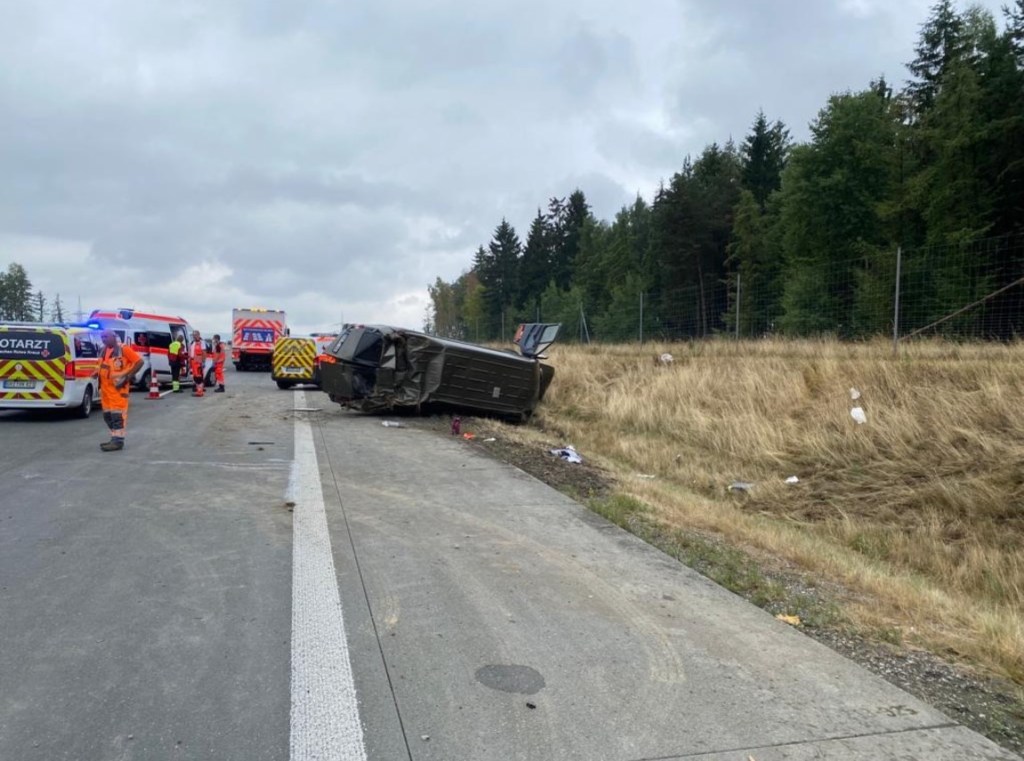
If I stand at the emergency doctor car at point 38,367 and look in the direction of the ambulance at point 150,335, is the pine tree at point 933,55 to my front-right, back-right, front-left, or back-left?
front-right

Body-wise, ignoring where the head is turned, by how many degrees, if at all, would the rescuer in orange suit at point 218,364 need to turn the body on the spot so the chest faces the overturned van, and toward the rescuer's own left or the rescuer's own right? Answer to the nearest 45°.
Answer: approximately 90° to the rescuer's own left

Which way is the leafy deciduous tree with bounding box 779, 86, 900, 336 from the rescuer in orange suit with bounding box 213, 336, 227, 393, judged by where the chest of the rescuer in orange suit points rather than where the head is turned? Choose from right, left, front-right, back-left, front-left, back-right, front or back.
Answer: back

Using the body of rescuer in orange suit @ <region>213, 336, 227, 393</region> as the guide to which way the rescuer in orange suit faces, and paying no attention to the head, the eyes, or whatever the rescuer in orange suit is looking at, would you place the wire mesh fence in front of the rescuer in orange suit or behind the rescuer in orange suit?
behind

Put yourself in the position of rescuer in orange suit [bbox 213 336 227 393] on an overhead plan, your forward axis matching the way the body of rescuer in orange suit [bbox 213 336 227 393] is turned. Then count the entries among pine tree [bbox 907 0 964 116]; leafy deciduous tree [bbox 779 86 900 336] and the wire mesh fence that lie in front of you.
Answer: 0

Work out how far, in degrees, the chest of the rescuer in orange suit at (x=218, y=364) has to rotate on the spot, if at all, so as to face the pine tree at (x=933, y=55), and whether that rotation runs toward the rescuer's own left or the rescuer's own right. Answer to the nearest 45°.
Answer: approximately 180°

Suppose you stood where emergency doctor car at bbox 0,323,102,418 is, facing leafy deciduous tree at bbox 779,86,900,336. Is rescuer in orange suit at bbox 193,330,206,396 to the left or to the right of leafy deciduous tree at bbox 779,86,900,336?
left

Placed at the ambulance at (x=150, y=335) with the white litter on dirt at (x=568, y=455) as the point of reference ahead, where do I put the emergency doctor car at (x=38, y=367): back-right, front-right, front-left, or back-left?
front-right

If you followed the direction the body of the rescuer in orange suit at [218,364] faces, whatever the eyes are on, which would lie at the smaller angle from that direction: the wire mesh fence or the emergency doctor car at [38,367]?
the emergency doctor car
